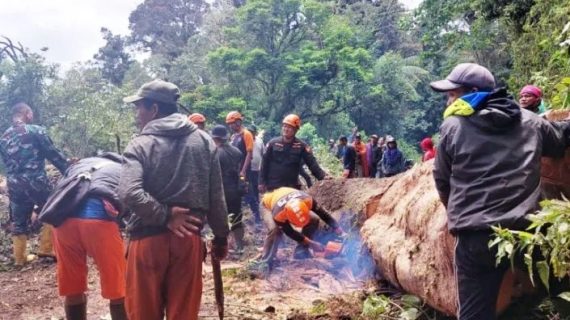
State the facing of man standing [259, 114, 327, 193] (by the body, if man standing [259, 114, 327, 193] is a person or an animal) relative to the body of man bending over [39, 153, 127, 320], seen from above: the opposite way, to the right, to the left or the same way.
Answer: the opposite way

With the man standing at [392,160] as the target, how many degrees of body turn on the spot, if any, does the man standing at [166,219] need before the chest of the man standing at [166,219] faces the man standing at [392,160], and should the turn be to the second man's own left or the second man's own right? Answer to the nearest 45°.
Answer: approximately 90° to the second man's own right

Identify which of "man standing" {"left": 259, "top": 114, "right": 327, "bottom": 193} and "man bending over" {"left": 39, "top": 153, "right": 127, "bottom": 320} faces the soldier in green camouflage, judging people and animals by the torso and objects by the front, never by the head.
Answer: "man bending over" {"left": 39, "top": 153, "right": 127, "bottom": 320}

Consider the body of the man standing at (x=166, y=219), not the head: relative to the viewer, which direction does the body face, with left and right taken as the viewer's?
facing away from the viewer and to the left of the viewer

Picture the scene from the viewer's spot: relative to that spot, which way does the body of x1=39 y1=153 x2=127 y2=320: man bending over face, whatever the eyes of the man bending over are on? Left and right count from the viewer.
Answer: facing away from the viewer

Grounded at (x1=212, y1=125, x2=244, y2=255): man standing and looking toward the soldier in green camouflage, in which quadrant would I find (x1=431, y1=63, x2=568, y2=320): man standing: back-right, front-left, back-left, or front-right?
back-left
